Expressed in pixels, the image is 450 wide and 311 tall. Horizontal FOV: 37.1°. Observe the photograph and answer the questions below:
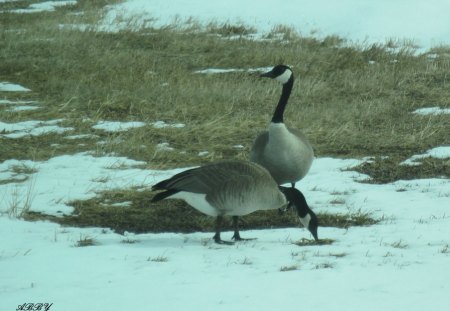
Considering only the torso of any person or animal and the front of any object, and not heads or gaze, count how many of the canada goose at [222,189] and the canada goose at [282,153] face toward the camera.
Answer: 1

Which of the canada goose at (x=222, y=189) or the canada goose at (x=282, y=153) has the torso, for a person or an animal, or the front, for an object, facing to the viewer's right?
the canada goose at (x=222, y=189)

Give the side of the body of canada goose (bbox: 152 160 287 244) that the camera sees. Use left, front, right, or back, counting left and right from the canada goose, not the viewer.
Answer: right

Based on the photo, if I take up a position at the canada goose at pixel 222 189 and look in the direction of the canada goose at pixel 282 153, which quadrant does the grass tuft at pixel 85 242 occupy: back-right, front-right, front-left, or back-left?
back-left

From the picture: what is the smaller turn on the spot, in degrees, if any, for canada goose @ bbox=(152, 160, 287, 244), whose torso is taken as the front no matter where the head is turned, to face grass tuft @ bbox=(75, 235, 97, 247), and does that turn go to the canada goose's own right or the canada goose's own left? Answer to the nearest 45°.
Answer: approximately 180°

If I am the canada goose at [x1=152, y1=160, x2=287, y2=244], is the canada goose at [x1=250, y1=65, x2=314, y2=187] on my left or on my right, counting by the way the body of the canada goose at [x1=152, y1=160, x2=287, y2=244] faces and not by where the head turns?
on my left

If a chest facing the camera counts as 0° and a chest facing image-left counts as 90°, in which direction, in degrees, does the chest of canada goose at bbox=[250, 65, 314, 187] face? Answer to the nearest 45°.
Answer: approximately 0°

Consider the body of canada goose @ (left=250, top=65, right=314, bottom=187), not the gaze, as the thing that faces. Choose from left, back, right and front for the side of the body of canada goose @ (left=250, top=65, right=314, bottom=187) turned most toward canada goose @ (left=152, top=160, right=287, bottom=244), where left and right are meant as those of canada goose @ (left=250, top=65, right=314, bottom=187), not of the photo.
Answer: front

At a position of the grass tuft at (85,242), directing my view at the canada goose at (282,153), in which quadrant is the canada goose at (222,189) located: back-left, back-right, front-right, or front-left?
front-right

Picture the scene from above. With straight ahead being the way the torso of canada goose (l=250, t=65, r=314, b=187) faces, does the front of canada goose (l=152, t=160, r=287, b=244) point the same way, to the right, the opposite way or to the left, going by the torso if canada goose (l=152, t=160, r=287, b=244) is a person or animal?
to the left

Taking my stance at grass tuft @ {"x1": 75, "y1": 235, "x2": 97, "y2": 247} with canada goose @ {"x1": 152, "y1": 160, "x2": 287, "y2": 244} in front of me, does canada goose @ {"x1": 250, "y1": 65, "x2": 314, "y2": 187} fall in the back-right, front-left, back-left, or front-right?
front-left

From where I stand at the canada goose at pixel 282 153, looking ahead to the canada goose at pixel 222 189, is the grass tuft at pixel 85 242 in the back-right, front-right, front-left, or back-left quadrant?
front-right

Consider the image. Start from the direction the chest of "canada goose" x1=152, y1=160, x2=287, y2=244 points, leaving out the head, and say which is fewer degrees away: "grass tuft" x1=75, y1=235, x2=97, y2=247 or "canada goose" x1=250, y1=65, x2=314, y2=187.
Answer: the canada goose

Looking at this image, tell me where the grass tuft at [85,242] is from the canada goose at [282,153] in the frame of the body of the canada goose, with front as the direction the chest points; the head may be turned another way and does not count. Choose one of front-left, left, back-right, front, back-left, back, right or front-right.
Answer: front-right
